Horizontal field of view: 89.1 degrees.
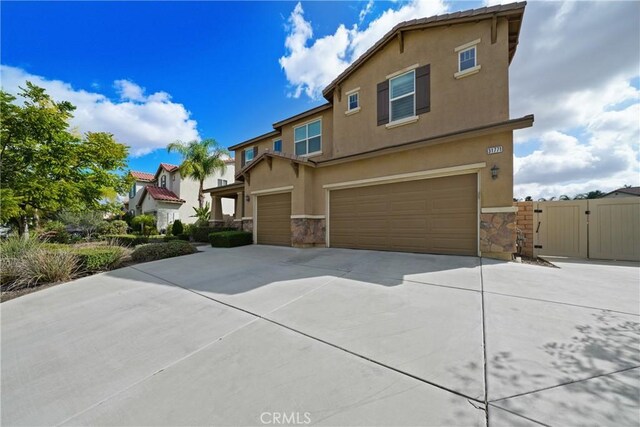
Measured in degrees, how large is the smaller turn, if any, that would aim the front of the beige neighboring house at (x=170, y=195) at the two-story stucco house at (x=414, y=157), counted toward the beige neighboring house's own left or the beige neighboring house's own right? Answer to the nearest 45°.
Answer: approximately 45° to the beige neighboring house's own left

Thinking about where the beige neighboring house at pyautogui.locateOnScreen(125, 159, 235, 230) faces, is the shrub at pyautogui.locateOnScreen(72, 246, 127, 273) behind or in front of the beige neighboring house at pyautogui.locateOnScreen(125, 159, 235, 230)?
in front

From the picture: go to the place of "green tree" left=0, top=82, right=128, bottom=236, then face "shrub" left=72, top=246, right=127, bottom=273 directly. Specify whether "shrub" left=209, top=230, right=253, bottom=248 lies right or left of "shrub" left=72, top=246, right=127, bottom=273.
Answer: left

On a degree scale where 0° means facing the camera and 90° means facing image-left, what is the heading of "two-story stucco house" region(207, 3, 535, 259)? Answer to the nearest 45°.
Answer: approximately 45°
